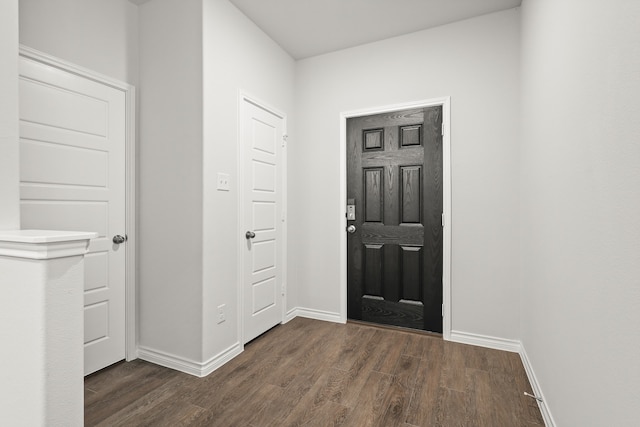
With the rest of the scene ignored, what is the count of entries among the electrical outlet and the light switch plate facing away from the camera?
0

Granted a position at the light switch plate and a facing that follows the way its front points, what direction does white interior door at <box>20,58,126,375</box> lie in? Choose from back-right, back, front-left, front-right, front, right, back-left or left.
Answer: back-right

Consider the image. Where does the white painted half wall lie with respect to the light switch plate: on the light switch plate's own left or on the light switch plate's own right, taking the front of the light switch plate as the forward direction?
on the light switch plate's own right

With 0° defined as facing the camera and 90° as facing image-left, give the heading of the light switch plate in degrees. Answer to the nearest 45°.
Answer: approximately 315°

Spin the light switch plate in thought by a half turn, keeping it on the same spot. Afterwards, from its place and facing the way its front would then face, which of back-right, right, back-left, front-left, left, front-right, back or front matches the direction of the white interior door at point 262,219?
right

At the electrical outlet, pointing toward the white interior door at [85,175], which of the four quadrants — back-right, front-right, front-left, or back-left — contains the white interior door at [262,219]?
back-right

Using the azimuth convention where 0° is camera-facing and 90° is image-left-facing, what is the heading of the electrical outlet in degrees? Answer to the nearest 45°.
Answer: approximately 315°
